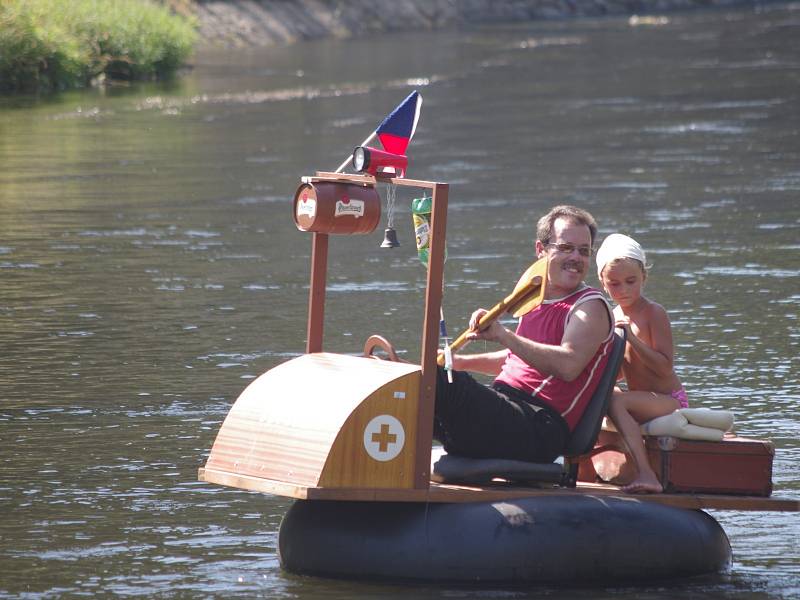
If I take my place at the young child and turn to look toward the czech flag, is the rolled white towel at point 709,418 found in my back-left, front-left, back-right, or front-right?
back-left

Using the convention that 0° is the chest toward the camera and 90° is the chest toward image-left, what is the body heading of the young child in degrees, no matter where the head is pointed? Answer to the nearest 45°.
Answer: approximately 45°

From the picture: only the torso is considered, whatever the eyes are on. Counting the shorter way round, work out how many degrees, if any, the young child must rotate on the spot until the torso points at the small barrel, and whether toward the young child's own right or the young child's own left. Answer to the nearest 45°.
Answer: approximately 45° to the young child's own right

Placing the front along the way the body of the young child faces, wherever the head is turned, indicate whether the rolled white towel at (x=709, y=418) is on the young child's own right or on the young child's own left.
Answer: on the young child's own left
